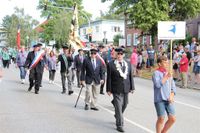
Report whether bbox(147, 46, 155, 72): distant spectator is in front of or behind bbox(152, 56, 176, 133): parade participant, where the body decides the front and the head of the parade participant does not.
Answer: behind

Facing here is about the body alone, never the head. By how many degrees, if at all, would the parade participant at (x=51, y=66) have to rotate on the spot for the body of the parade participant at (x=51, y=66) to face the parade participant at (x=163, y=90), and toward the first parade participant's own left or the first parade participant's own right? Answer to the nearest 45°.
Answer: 0° — they already face them

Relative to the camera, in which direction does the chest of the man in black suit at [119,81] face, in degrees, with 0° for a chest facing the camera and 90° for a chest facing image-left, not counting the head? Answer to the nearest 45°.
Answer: approximately 0°

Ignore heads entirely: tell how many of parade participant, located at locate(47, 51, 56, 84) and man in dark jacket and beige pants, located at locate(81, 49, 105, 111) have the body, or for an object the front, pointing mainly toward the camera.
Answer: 2

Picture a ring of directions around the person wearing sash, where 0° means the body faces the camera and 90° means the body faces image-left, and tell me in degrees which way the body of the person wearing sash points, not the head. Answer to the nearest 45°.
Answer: approximately 315°
